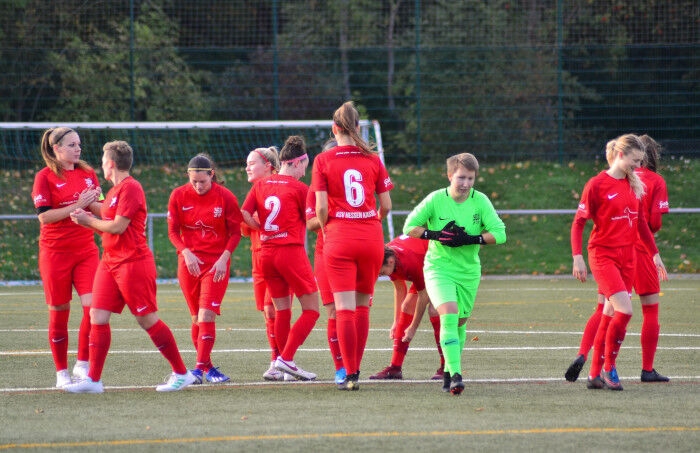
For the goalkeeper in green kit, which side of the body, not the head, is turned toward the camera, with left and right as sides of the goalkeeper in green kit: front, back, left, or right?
front

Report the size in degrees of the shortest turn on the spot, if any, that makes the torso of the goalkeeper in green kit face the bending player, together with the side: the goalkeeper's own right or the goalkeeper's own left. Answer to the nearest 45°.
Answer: approximately 135° to the goalkeeper's own right
